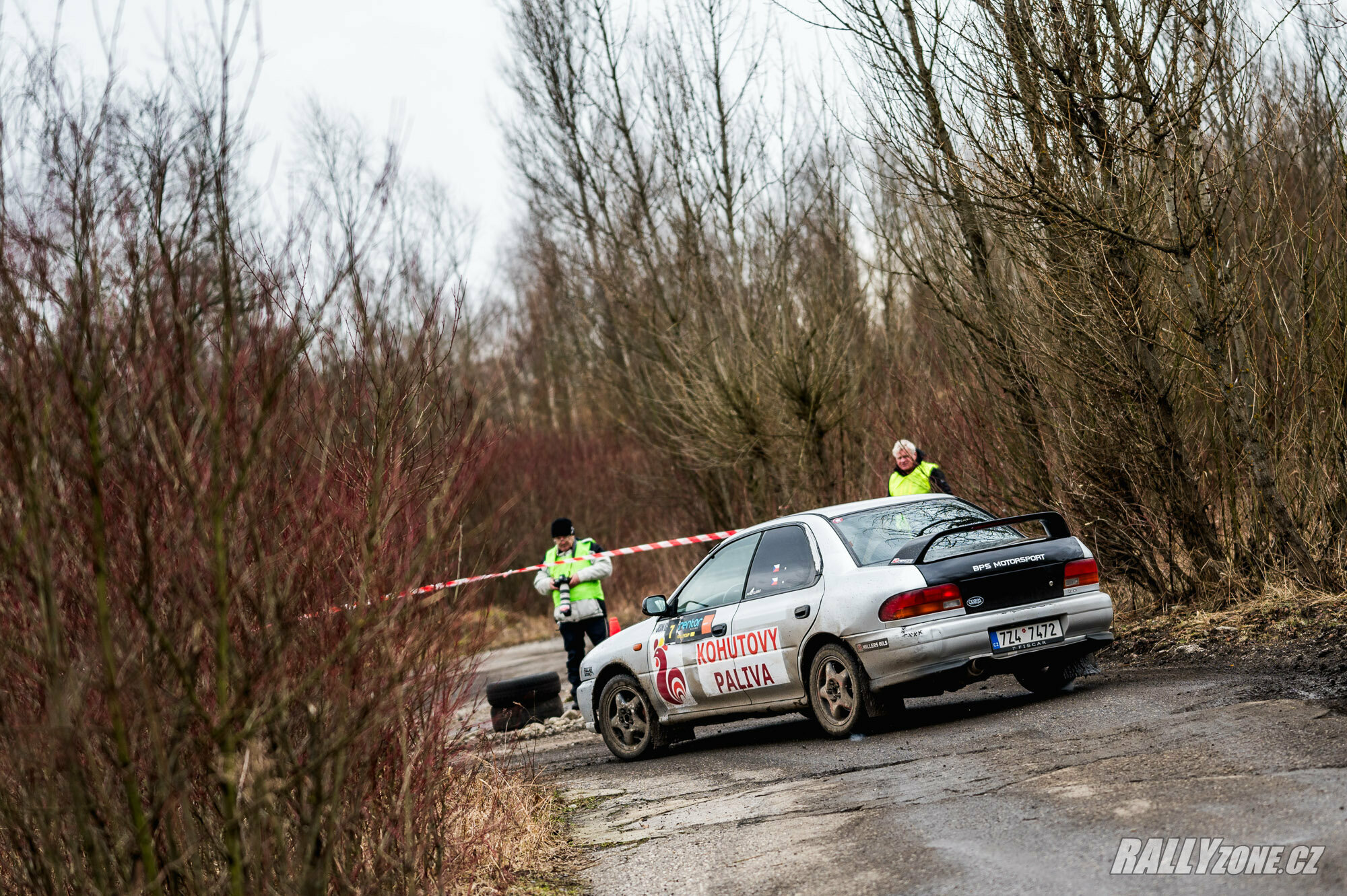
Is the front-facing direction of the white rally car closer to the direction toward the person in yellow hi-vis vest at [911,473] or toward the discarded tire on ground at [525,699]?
the discarded tire on ground

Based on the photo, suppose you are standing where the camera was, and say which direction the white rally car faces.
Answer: facing away from the viewer and to the left of the viewer

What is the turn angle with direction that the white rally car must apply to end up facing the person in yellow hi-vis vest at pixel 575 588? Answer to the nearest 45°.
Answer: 0° — it already faces them

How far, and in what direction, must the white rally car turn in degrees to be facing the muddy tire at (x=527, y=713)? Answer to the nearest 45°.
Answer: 0° — it already faces it

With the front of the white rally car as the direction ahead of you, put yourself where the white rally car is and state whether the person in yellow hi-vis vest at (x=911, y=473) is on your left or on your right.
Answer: on your right
